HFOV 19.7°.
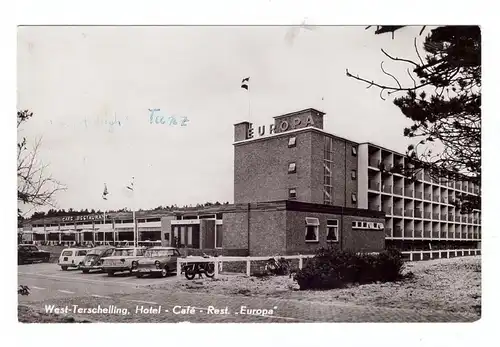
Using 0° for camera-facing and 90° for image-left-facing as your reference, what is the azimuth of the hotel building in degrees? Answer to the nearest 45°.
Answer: approximately 45°

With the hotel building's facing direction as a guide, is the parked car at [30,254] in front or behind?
in front

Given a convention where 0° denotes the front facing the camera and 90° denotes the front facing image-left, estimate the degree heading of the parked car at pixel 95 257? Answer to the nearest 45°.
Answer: approximately 45°
